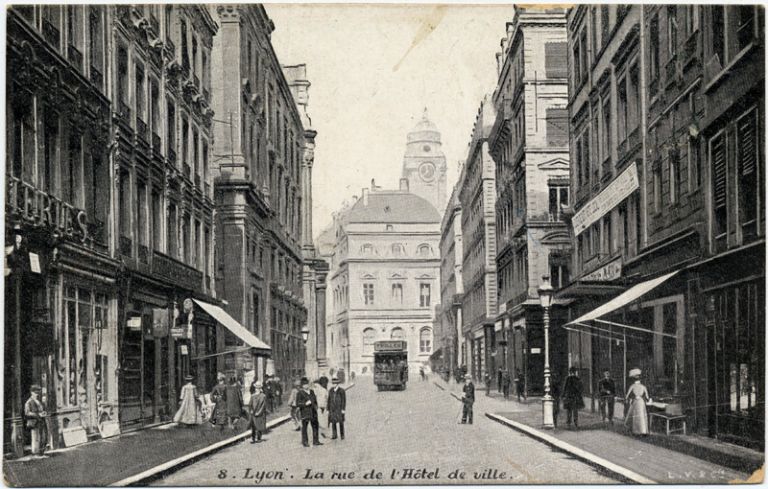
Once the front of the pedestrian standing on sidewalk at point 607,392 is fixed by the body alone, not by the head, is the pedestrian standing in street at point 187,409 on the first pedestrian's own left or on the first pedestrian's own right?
on the first pedestrian's own right

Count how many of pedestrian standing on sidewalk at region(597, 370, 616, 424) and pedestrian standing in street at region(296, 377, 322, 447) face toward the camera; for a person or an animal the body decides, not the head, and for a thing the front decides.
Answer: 2

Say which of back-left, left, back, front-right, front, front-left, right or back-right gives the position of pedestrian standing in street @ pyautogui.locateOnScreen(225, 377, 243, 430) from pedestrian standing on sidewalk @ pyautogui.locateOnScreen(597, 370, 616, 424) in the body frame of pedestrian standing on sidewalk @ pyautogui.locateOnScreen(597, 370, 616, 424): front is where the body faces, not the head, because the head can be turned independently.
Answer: right

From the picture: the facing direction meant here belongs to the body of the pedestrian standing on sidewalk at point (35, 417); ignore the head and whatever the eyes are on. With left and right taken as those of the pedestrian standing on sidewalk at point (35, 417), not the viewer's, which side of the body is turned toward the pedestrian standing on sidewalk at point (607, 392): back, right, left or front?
left

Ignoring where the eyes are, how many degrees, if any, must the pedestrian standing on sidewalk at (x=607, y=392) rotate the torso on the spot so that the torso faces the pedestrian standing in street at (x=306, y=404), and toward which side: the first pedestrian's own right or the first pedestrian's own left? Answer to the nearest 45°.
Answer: approximately 45° to the first pedestrian's own right

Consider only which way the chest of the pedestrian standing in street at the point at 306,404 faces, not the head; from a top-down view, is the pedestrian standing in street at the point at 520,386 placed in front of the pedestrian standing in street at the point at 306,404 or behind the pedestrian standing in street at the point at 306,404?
behind

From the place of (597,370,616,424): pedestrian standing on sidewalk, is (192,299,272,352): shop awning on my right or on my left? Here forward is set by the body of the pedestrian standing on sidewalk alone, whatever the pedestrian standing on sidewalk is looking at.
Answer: on my right

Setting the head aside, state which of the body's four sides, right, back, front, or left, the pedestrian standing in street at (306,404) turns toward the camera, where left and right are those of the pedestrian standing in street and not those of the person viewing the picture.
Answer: front
